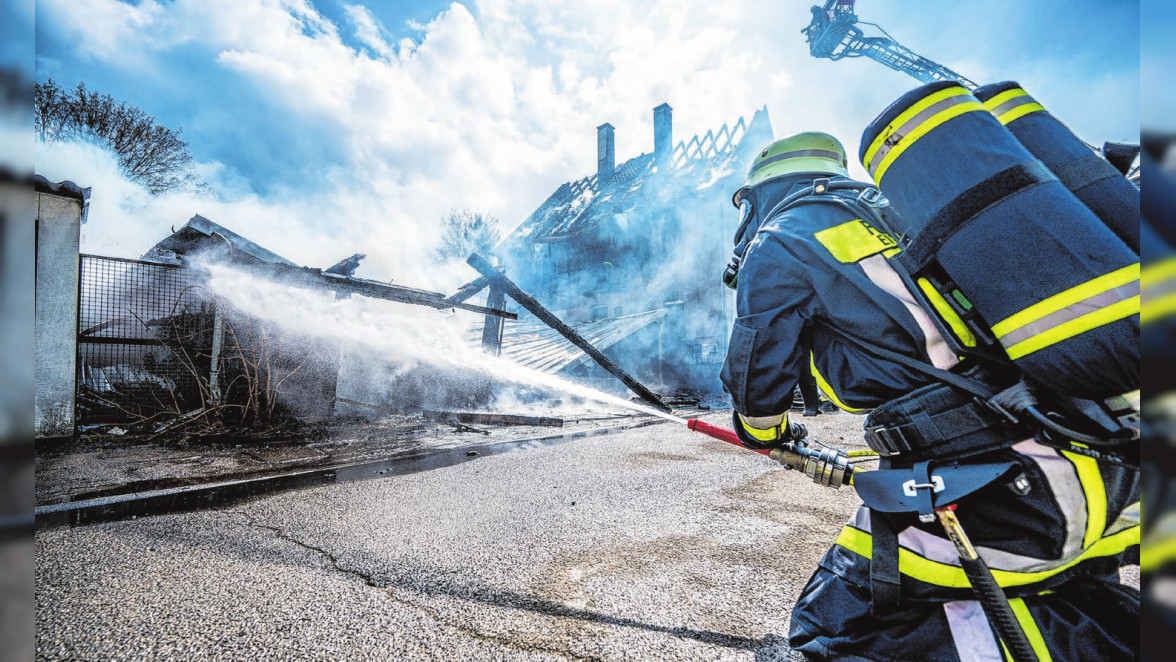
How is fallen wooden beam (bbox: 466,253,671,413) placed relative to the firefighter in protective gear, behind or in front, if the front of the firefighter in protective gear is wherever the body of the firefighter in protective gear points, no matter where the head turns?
in front

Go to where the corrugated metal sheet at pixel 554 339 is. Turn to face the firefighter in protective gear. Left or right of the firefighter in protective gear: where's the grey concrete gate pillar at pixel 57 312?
right

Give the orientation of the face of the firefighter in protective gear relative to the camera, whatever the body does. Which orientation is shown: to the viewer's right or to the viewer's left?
to the viewer's left

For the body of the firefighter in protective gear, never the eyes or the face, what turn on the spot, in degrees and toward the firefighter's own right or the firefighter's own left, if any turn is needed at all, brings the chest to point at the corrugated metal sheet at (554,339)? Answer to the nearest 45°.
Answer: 0° — they already face it

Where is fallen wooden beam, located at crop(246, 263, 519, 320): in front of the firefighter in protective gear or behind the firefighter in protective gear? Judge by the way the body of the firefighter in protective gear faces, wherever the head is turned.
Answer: in front

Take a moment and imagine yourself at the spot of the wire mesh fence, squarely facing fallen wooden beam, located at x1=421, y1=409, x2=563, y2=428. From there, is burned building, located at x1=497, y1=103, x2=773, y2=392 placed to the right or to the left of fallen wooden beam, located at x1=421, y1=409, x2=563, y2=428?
left

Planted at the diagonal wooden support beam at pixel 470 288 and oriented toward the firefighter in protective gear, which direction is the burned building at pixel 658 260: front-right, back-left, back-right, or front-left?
back-left

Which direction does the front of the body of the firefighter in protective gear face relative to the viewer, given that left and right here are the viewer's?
facing away from the viewer and to the left of the viewer
